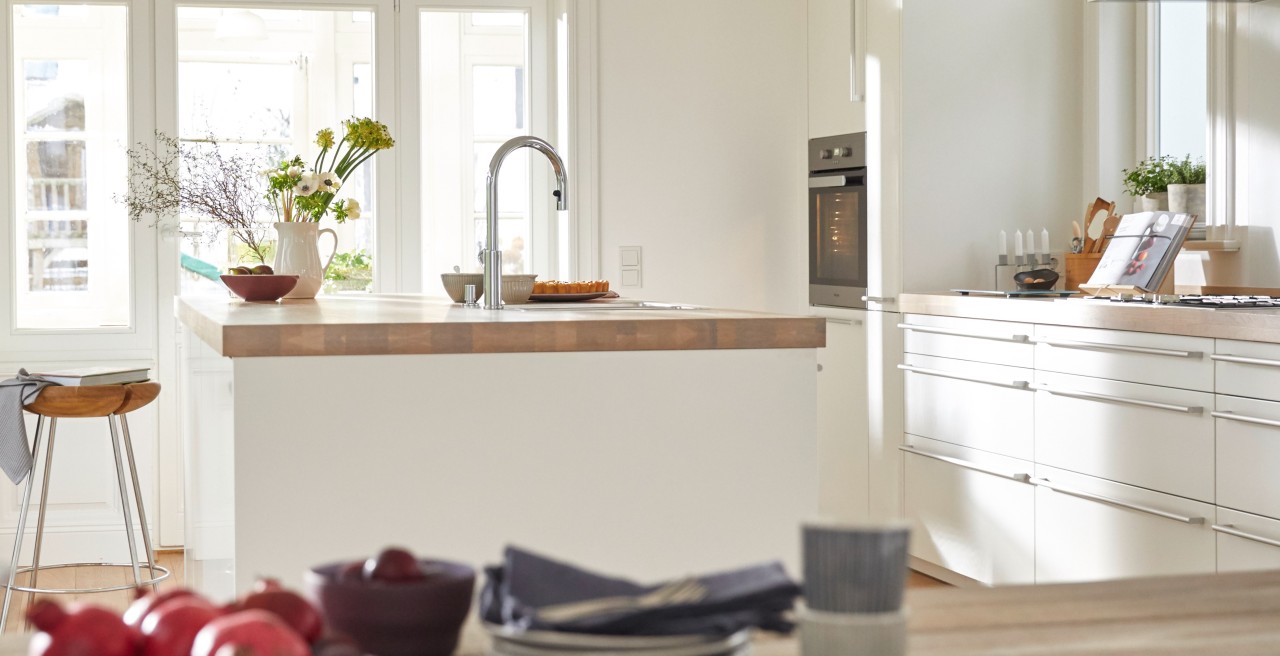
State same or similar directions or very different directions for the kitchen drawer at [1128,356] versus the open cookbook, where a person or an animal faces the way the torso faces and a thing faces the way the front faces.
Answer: same or similar directions

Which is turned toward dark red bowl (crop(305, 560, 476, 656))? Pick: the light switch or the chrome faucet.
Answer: the light switch

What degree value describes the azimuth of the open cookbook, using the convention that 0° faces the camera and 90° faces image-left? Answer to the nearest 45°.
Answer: approximately 45°

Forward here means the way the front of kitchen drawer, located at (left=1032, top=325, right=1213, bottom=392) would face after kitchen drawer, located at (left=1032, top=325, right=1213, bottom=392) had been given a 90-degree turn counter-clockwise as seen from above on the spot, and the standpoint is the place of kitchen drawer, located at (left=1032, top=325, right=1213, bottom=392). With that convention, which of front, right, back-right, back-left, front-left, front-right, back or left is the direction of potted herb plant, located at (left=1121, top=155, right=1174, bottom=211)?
back-left

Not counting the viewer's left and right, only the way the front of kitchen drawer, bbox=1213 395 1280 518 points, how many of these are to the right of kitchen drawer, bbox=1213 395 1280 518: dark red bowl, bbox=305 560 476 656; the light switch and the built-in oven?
2

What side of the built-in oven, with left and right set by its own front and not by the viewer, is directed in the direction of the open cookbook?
left

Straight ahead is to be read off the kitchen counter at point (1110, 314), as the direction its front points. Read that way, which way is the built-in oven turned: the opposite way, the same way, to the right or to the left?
the same way

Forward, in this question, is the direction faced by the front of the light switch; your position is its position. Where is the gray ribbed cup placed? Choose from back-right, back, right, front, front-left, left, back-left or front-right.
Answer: front

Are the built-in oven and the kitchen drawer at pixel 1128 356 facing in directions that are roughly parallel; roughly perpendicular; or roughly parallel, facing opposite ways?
roughly parallel

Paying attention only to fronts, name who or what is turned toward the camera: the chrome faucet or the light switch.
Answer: the light switch

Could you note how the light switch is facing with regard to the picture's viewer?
facing the viewer

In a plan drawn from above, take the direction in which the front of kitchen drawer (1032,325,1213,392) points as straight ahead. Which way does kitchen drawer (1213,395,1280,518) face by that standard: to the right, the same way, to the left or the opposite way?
the same way

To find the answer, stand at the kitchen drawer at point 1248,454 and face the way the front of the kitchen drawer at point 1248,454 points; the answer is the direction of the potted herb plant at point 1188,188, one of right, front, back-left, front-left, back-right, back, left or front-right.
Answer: back-right

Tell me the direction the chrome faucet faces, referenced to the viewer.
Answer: facing to the right of the viewer

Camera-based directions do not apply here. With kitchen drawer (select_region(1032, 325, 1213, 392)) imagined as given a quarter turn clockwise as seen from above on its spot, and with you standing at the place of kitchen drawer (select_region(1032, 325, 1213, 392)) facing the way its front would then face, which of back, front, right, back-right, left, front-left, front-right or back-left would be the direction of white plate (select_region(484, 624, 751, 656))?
back-left

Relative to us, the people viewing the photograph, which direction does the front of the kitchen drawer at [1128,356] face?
facing the viewer and to the left of the viewer

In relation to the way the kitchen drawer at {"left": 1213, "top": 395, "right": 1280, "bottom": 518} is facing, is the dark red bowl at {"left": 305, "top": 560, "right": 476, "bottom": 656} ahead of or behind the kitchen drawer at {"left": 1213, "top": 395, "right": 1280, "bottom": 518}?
ahead

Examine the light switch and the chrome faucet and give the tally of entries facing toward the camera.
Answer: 1
